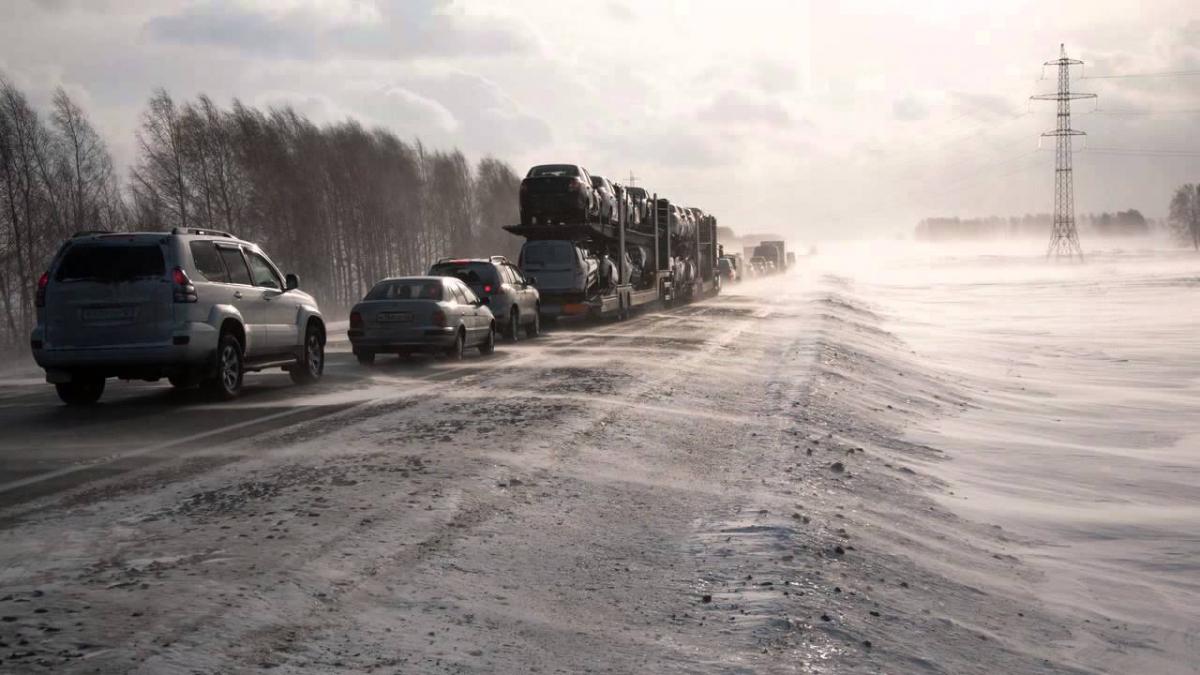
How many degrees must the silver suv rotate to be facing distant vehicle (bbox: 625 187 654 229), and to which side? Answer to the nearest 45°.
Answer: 0° — it already faces it

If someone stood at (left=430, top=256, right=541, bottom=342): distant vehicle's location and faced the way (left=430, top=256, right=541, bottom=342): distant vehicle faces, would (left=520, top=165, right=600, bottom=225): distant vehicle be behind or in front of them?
in front

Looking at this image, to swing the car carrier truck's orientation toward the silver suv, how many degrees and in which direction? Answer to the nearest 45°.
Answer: approximately 135° to its right

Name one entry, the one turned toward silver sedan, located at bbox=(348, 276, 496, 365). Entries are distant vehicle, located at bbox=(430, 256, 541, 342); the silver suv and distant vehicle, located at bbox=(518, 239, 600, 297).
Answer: the silver suv

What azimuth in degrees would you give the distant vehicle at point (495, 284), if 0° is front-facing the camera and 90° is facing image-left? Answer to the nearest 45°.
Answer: approximately 225°

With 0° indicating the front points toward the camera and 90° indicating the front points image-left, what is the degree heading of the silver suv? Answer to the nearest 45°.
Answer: approximately 225°

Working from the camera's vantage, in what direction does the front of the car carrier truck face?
facing away from the viewer and to the right of the viewer

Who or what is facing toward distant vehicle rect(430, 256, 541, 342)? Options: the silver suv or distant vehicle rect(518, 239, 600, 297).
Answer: the silver suv

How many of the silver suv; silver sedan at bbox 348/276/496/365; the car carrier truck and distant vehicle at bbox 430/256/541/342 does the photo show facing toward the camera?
0

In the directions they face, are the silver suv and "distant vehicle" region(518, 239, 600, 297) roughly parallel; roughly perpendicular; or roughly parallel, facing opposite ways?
roughly parallel

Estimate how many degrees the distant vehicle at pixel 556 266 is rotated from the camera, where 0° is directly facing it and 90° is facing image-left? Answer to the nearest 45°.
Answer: approximately 225°

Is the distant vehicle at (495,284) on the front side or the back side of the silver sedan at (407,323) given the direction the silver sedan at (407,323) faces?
on the front side
